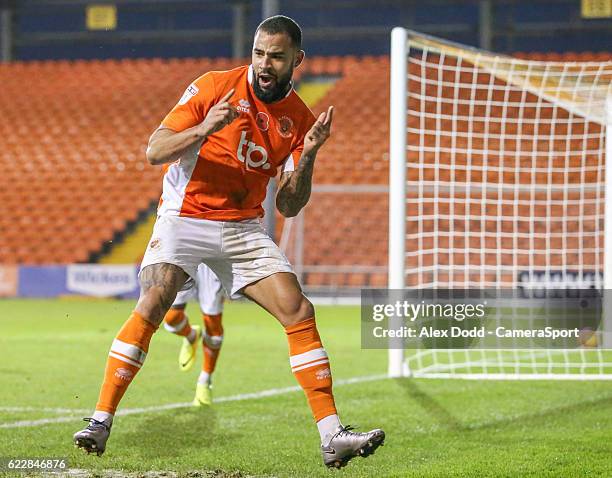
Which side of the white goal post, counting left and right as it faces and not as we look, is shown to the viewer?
left

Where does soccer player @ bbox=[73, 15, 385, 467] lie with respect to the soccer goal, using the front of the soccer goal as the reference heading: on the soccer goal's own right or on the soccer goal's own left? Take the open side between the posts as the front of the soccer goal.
on the soccer goal's own left

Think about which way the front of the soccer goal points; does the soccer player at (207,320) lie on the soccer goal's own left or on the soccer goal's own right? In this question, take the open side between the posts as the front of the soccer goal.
on the soccer goal's own left
